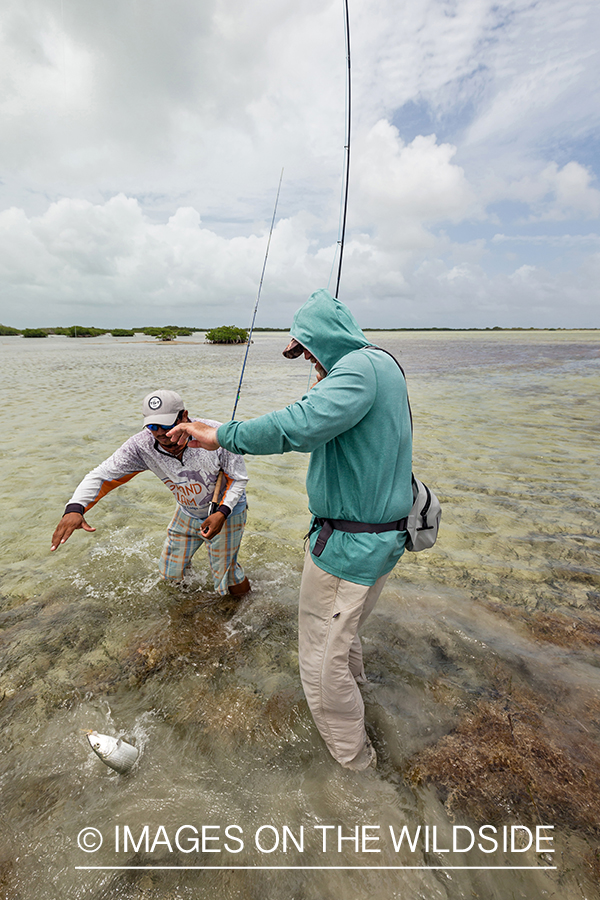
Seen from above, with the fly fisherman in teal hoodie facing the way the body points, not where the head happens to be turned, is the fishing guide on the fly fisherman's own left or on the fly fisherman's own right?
on the fly fisherman's own right

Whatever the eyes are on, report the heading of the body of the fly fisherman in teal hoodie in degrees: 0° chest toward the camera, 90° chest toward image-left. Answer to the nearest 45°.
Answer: approximately 90°

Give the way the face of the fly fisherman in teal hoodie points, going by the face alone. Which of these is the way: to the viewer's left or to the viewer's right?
to the viewer's left

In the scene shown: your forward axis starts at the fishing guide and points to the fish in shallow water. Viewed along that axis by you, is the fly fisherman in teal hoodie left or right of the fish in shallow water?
left
